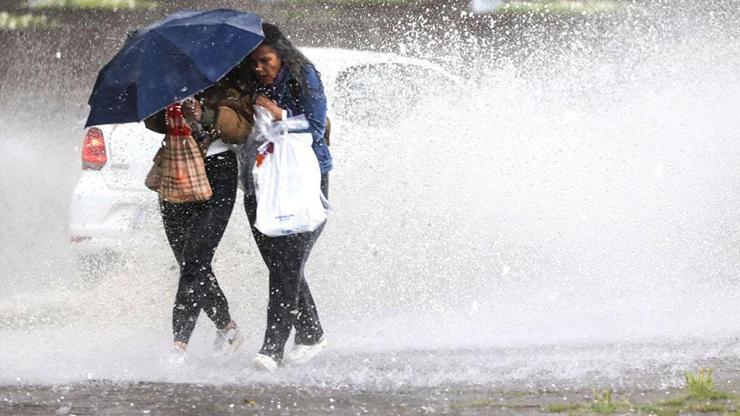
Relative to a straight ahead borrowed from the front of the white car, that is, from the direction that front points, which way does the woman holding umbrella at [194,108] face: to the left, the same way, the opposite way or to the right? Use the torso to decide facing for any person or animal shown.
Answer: the opposite way

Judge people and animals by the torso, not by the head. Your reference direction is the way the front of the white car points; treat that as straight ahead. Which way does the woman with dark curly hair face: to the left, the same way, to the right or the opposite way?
the opposite way

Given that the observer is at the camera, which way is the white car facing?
facing away from the viewer and to the right of the viewer

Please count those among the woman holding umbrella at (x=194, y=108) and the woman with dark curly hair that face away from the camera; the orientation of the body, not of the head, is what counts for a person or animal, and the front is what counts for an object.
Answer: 0

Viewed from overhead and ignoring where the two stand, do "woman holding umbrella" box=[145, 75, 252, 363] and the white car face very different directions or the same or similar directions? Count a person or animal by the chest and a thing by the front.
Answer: very different directions

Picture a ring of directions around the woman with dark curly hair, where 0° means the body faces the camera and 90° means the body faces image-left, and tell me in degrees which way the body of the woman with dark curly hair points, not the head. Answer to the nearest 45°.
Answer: approximately 45°
